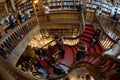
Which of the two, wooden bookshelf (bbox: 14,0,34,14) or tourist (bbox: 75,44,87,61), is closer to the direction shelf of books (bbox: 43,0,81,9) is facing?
the tourist

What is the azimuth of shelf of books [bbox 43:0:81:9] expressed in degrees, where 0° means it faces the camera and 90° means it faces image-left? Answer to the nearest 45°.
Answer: approximately 0°

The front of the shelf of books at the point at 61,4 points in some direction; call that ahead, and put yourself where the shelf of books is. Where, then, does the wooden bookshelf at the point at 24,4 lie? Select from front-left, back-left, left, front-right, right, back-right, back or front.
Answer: right

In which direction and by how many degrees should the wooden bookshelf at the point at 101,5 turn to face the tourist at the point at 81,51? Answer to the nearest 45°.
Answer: approximately 45° to its left

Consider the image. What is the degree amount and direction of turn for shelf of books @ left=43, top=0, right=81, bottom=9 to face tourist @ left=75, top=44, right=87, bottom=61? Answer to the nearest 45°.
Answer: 0° — it already faces them

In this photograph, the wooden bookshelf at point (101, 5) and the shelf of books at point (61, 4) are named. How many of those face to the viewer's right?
0

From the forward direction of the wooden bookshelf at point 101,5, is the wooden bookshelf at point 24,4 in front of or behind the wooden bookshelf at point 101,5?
in front

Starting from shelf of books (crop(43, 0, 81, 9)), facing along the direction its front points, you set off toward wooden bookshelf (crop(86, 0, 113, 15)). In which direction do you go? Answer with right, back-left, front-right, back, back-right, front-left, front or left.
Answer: left

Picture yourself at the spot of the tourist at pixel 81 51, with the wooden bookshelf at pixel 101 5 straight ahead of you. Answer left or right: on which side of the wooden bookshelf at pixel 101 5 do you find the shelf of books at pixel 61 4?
left
